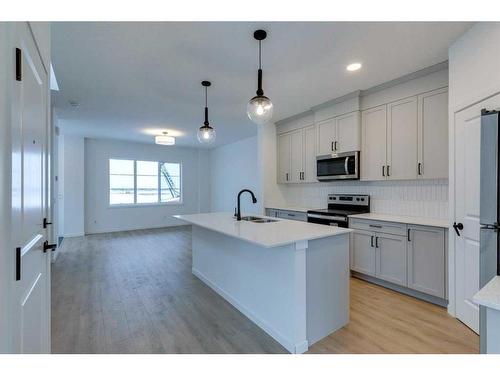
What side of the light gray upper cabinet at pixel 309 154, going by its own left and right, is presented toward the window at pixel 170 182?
right

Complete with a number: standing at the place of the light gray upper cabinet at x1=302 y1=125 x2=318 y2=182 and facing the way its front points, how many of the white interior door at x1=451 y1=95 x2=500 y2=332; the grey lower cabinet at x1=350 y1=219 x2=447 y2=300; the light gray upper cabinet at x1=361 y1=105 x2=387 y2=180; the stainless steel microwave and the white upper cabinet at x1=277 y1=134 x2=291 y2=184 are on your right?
1

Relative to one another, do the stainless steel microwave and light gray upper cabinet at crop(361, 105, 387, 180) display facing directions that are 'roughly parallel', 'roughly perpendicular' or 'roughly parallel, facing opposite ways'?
roughly parallel

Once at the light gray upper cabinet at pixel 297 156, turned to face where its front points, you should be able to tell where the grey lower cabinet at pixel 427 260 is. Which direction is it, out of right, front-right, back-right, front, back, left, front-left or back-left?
left

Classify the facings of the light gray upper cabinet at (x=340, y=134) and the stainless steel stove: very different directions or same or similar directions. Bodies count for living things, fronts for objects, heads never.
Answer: same or similar directions

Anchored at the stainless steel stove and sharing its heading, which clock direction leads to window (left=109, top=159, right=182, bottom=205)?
The window is roughly at 2 o'clock from the stainless steel stove.

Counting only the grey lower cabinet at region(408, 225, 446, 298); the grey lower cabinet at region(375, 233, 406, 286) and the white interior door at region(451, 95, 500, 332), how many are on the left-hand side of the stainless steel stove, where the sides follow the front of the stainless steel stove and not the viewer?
3

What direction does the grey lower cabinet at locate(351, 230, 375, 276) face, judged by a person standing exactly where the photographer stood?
facing the viewer and to the left of the viewer

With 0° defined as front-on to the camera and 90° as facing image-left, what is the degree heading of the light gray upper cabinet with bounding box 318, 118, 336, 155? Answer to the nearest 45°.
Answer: approximately 45°

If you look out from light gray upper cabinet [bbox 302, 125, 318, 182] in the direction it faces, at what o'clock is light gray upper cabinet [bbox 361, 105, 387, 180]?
light gray upper cabinet [bbox 361, 105, 387, 180] is roughly at 9 o'clock from light gray upper cabinet [bbox 302, 125, 318, 182].
